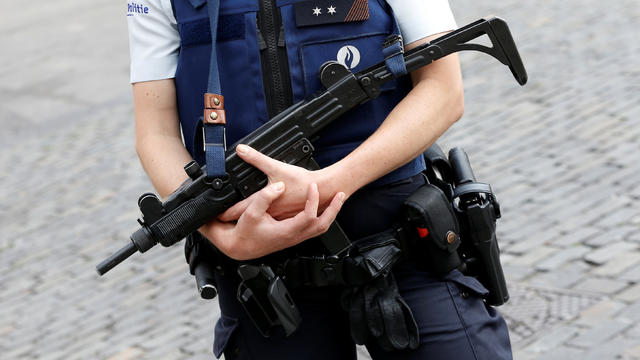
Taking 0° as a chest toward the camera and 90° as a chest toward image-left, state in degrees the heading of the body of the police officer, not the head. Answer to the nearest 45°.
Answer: approximately 0°

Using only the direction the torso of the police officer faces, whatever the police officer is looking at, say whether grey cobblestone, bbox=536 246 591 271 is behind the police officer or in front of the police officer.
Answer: behind

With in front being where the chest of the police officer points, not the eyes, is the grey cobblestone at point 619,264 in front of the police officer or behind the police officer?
behind

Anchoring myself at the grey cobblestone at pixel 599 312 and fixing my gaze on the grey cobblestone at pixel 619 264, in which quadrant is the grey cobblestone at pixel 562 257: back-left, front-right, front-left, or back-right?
front-left

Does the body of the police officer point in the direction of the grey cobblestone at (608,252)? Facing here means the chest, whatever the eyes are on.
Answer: no
